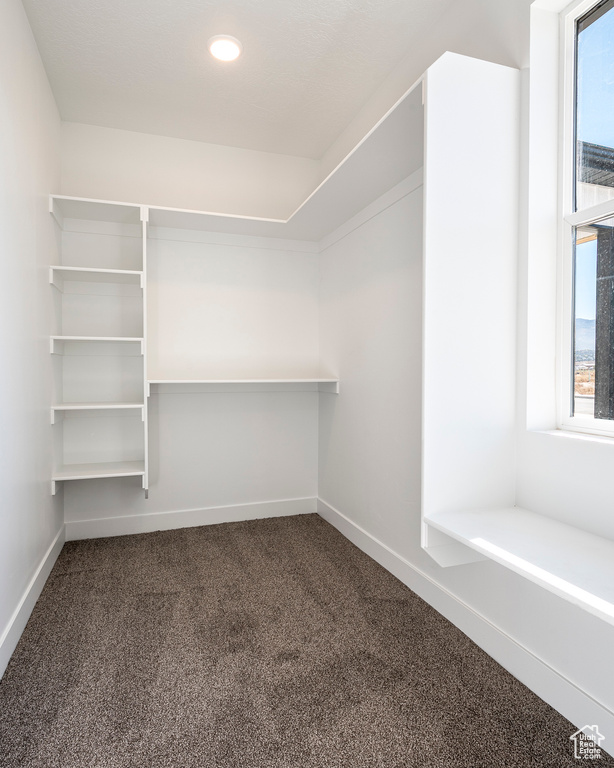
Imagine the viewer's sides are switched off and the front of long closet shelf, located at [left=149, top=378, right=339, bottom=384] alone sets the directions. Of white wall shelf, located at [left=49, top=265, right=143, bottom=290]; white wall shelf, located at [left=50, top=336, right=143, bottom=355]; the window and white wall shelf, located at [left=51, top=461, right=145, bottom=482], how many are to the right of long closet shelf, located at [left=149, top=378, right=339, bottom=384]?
3

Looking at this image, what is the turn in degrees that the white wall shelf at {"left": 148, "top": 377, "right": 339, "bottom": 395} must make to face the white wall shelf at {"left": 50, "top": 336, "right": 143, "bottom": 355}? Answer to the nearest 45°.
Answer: approximately 45° to its right

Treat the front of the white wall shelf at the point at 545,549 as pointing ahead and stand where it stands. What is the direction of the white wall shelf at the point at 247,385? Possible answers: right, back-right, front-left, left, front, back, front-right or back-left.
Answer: right

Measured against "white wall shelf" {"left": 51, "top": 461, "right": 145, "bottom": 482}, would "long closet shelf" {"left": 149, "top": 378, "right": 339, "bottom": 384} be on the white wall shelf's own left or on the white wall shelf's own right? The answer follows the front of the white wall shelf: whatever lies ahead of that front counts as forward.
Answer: on the white wall shelf's own left

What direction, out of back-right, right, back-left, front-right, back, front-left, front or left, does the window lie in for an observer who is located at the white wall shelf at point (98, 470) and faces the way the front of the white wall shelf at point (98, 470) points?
front-left

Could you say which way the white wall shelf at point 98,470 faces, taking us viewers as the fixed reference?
facing the viewer

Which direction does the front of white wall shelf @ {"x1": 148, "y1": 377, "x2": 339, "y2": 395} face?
toward the camera

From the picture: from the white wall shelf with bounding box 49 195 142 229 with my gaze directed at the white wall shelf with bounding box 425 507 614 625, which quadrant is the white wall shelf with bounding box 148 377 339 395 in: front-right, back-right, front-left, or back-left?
front-left

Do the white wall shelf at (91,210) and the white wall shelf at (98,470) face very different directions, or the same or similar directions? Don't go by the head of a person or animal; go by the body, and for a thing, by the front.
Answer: same or similar directions

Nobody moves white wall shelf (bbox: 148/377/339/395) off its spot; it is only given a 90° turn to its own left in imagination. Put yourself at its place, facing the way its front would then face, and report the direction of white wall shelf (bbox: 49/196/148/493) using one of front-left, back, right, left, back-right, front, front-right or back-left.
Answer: back

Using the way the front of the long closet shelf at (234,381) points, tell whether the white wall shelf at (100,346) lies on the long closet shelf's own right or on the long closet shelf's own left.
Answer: on the long closet shelf's own right

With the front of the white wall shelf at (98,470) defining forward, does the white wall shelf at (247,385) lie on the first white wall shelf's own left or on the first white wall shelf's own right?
on the first white wall shelf's own left

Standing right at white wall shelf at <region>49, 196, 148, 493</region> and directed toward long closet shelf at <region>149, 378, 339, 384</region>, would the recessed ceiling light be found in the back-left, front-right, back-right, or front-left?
front-right

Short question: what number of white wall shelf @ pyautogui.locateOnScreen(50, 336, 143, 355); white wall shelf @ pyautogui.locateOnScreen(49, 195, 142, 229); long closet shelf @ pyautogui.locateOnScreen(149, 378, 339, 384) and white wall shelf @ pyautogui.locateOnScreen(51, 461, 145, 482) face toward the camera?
4

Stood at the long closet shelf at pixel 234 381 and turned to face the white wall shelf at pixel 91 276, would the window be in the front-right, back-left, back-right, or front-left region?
back-left

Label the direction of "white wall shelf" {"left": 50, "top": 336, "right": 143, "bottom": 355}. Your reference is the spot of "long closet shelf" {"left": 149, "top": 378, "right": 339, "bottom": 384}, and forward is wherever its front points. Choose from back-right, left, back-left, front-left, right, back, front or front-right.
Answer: right

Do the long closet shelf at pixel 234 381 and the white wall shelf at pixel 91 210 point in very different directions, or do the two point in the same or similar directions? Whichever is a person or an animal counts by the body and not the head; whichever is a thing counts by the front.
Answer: same or similar directions

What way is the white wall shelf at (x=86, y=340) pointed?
toward the camera
